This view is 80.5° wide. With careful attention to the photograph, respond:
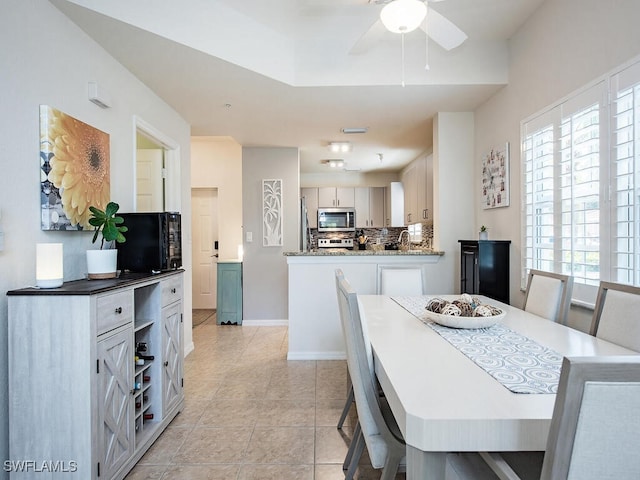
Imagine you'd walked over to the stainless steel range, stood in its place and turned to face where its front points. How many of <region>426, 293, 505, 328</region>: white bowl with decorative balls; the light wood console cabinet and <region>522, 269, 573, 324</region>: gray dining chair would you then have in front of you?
3

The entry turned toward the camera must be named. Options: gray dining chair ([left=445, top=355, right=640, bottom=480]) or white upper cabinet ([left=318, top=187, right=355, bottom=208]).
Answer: the white upper cabinet

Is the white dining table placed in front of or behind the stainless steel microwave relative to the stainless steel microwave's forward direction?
in front

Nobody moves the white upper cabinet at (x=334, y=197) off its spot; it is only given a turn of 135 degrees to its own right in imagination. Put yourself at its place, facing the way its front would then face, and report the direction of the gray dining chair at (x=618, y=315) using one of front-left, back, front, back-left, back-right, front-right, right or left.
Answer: back-left

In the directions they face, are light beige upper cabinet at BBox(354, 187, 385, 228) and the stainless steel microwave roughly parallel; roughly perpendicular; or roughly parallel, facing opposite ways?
roughly parallel

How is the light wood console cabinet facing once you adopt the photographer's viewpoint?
facing the viewer and to the right of the viewer

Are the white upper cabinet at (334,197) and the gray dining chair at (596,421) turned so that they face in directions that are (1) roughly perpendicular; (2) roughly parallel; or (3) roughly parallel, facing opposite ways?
roughly parallel, facing opposite ways

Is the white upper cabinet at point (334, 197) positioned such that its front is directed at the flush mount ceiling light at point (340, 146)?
yes

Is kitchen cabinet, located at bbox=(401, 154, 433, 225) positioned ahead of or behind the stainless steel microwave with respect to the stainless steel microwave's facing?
ahead

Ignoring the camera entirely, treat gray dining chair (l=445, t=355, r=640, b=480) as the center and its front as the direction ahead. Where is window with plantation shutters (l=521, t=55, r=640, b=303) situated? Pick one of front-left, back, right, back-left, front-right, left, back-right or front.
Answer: front-right

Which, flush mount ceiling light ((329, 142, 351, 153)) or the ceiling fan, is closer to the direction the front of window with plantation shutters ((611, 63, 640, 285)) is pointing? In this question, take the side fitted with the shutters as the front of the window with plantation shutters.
the ceiling fan

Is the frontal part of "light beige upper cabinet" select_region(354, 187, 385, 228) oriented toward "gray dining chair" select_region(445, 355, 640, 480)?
yes

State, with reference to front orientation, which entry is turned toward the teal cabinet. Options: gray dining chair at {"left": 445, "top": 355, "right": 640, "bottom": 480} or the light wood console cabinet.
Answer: the gray dining chair

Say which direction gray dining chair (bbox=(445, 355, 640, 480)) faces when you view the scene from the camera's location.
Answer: facing away from the viewer and to the left of the viewer

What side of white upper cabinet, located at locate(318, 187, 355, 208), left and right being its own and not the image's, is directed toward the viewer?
front

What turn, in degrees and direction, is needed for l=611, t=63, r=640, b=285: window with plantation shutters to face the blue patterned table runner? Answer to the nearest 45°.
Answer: approximately 45° to its left

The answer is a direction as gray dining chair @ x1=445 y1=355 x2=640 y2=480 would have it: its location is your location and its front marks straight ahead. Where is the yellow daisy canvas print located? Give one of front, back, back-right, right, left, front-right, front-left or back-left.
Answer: front-left

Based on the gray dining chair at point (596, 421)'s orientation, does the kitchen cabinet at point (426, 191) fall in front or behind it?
in front

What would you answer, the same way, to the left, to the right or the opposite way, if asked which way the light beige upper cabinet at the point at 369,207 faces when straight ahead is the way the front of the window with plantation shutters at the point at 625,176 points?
to the left

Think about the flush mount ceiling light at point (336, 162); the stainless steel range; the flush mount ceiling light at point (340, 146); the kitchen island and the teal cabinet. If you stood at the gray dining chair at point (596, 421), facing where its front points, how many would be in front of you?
5

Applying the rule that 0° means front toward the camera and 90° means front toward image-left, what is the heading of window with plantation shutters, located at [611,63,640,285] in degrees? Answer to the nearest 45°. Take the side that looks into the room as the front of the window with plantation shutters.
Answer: approximately 45°

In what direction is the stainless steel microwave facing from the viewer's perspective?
toward the camera
